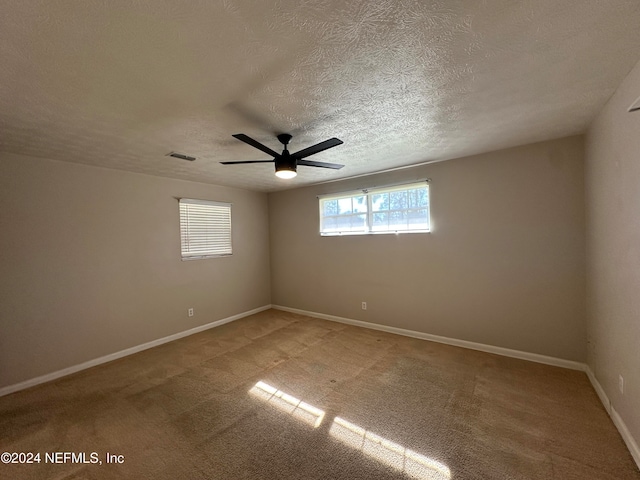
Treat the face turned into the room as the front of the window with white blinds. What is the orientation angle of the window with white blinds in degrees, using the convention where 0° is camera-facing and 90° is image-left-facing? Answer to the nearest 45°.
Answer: approximately 315°
